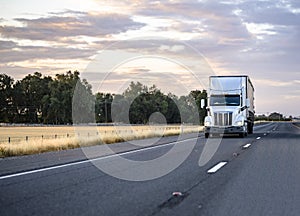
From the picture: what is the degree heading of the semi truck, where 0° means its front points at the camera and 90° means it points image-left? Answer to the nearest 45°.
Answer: approximately 0°
